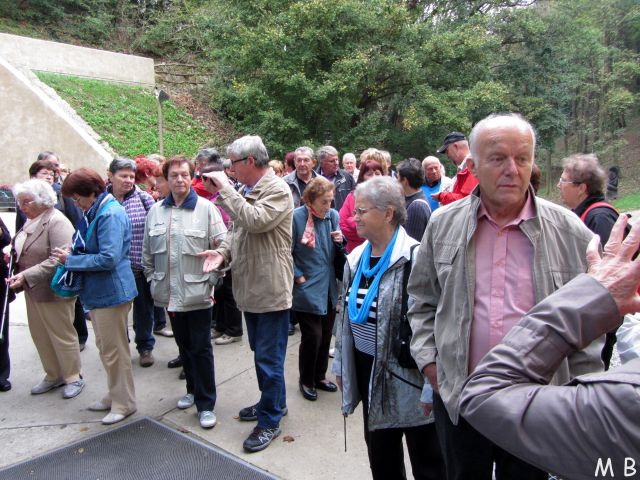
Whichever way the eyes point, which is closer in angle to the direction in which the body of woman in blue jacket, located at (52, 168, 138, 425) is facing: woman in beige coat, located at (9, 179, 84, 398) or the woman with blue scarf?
the woman in beige coat

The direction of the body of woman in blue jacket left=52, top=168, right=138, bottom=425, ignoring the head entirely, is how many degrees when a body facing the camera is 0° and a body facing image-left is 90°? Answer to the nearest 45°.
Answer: approximately 90°

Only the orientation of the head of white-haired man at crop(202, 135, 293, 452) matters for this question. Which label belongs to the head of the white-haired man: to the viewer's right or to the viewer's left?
to the viewer's left

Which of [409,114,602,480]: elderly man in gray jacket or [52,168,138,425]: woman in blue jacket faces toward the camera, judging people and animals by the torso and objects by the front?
the elderly man in gray jacket

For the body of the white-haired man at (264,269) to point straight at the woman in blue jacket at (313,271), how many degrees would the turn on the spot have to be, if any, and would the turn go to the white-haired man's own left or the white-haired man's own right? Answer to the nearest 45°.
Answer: approximately 135° to the white-haired man's own right

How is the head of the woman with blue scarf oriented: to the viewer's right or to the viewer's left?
to the viewer's left

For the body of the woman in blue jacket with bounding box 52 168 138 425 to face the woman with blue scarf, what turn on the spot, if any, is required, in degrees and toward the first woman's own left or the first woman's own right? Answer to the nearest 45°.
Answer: approximately 135° to the first woman's own left

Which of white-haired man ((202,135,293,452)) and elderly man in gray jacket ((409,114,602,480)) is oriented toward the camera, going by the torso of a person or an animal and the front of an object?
the elderly man in gray jacket

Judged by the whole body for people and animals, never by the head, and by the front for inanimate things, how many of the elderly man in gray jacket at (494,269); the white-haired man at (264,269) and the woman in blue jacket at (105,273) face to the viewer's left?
2

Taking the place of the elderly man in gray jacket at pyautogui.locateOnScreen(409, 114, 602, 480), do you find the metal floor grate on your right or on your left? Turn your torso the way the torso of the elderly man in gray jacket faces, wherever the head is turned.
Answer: on your right

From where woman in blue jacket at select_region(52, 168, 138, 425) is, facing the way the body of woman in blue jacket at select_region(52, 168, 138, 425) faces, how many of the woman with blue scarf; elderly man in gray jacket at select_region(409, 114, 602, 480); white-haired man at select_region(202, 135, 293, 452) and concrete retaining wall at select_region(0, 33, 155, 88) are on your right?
1

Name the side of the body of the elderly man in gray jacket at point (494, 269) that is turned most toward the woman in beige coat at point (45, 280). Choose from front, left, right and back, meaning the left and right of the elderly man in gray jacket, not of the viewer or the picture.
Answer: right

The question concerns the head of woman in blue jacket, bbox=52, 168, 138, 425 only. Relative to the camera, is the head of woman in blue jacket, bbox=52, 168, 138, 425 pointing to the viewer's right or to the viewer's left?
to the viewer's left

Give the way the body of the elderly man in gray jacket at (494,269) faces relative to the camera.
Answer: toward the camera

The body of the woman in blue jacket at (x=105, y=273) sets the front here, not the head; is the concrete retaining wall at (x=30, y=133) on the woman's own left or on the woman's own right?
on the woman's own right

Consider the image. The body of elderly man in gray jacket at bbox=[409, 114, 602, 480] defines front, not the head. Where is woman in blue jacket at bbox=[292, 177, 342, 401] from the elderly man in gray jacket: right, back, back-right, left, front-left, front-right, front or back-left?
back-right
